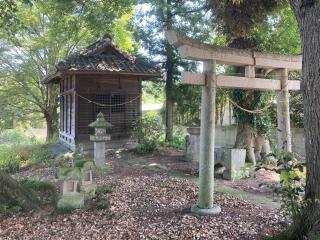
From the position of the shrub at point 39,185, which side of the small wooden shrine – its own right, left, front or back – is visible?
front

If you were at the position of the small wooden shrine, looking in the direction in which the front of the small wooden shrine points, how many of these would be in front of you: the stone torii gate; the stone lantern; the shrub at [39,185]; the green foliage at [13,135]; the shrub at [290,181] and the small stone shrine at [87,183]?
5

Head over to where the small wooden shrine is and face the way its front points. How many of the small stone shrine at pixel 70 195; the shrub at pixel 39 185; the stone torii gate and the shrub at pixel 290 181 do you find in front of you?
4

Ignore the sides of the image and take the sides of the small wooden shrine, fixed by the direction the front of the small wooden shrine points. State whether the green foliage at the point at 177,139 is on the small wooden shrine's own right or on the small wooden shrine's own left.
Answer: on the small wooden shrine's own left

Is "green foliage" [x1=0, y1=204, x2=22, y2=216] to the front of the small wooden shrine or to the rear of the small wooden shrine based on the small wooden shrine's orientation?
to the front

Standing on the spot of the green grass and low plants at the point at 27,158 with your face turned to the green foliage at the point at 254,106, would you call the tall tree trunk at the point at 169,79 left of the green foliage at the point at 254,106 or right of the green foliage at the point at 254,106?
left

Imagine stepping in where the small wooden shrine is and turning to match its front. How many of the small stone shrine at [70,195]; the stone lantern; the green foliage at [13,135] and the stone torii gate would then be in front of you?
3

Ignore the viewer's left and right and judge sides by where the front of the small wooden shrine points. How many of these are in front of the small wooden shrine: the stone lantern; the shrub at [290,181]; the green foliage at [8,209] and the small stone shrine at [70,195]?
4

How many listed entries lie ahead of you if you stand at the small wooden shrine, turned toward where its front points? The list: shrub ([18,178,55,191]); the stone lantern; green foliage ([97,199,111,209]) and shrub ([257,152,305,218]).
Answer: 4

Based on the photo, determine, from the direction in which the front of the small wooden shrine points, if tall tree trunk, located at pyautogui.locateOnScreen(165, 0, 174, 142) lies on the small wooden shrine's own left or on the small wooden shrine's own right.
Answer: on the small wooden shrine's own left

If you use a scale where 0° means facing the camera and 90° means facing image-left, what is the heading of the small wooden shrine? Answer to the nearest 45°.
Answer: approximately 0°

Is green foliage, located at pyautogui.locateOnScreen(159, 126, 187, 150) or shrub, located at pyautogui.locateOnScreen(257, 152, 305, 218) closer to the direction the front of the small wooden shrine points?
the shrub

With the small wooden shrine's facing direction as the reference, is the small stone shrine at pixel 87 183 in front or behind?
in front

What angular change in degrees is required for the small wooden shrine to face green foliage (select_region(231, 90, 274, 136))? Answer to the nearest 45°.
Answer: approximately 45° to its left

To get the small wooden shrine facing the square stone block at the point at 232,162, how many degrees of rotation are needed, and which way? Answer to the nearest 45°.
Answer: approximately 45° to its left
